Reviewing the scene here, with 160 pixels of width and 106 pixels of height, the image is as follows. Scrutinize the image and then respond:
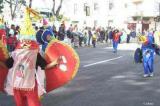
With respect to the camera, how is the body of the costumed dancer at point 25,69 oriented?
away from the camera

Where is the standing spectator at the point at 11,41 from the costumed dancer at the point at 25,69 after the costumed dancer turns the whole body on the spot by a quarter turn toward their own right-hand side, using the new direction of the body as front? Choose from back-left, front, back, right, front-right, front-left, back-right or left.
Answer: left

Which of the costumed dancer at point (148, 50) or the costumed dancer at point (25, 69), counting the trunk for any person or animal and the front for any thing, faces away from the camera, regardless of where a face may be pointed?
the costumed dancer at point (25, 69)

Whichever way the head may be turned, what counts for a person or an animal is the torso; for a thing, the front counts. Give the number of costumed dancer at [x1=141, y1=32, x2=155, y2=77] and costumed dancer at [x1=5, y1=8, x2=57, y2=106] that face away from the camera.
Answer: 1

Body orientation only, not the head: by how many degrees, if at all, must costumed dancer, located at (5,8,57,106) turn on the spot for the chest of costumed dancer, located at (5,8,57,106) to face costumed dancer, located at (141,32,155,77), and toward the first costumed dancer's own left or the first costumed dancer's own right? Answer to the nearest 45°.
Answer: approximately 45° to the first costumed dancer's own right

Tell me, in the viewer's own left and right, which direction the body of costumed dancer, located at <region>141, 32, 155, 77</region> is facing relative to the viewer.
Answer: facing the viewer and to the left of the viewer
